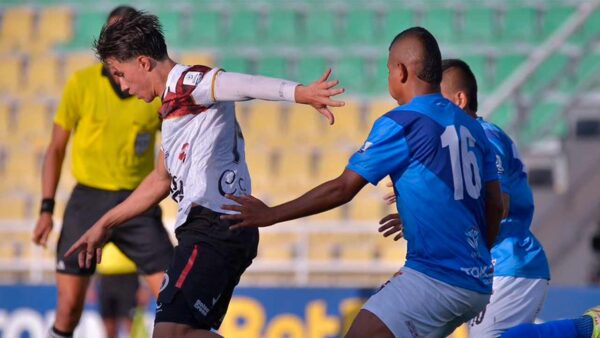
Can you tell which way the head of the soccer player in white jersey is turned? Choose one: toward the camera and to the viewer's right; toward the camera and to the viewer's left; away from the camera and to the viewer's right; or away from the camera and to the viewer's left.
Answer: toward the camera and to the viewer's left

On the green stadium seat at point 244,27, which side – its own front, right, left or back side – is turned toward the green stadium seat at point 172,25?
right

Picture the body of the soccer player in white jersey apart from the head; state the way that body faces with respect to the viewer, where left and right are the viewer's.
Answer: facing to the left of the viewer

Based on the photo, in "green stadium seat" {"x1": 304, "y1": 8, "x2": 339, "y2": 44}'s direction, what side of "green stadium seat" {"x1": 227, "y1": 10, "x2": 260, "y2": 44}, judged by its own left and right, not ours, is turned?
left

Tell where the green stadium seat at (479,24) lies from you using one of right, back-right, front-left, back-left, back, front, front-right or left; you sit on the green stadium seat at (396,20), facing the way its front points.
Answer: left

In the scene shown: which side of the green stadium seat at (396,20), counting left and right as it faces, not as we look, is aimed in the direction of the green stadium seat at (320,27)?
right

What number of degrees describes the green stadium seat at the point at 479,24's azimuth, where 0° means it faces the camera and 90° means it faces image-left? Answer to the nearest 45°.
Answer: approximately 0°

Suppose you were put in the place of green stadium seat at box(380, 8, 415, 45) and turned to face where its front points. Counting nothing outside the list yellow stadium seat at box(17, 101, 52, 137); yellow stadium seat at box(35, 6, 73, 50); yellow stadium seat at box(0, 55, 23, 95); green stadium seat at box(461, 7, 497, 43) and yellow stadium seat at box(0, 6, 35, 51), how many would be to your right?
4

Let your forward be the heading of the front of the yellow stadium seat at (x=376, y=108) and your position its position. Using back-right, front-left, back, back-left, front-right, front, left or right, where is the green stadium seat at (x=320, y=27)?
back-right

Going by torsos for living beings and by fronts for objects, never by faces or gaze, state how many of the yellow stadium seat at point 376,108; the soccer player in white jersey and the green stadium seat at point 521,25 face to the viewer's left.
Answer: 1

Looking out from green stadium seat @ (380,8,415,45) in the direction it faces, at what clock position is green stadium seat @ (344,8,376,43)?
green stadium seat @ (344,8,376,43) is roughly at 3 o'clock from green stadium seat @ (380,8,415,45).
